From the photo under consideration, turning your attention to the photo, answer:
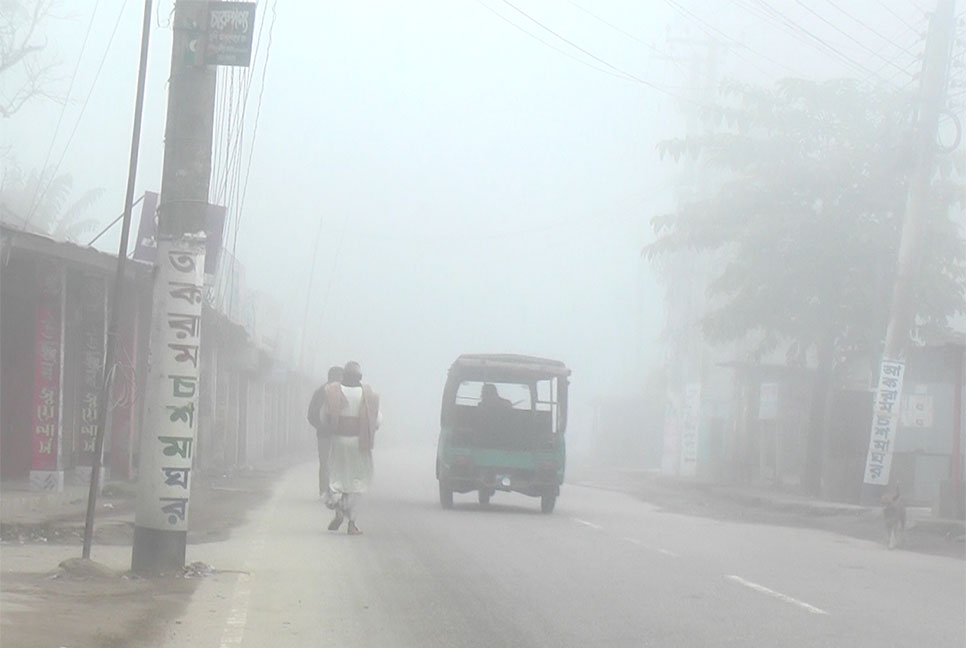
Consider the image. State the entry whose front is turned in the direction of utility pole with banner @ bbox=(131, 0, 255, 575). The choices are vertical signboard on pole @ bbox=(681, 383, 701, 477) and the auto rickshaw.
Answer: the vertical signboard on pole

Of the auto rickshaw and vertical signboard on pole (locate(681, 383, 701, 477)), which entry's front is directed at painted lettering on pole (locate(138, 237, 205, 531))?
vertical signboard on pole (locate(681, 383, 701, 477))

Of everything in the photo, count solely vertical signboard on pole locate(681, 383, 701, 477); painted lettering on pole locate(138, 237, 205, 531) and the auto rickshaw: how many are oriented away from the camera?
1

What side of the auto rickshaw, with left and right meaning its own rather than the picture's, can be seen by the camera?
back

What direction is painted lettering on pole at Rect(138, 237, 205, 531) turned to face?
toward the camera

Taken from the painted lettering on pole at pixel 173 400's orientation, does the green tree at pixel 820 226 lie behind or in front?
behind

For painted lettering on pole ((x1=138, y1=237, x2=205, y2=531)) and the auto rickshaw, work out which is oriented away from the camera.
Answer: the auto rickshaw

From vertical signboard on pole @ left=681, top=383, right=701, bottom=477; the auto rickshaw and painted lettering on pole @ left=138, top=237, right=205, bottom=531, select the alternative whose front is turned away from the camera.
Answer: the auto rickshaw

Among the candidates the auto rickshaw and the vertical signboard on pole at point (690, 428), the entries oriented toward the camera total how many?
1

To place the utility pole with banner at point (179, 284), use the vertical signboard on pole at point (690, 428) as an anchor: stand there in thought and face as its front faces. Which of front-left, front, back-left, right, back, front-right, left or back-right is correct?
front

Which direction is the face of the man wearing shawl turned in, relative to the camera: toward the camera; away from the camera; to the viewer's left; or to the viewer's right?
away from the camera

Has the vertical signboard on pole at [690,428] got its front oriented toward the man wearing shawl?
yes

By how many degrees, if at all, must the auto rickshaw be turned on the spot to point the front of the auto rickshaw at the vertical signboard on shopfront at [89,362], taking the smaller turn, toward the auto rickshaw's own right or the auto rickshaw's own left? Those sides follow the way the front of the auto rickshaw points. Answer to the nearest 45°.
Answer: approximately 90° to the auto rickshaw's own left

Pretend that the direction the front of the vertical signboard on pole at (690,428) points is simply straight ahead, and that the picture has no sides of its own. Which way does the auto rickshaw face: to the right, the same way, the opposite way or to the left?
the opposite way
